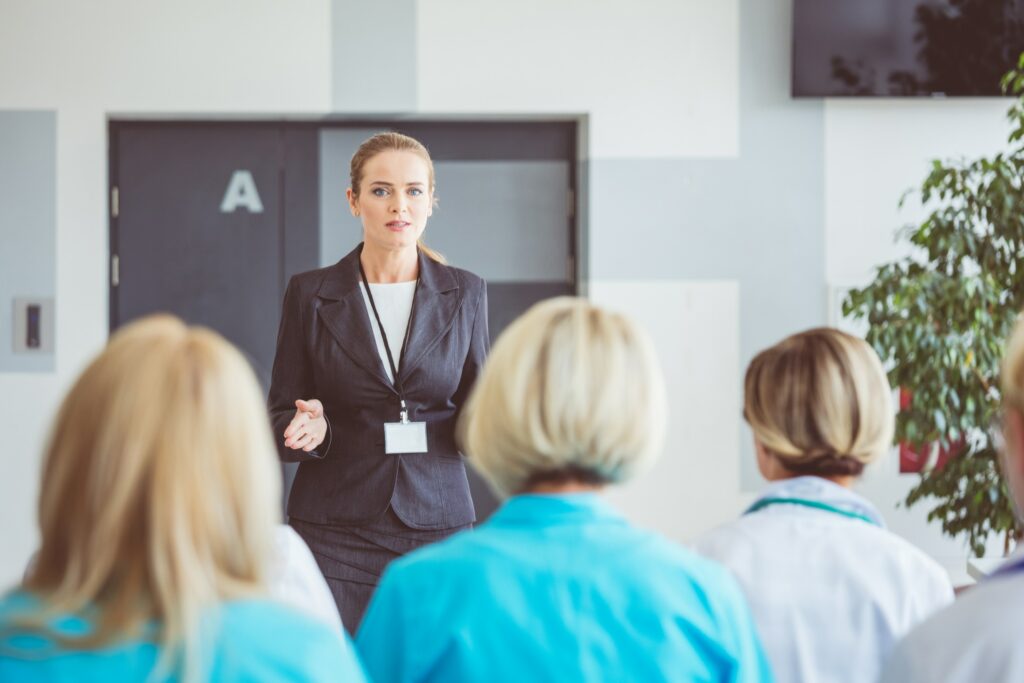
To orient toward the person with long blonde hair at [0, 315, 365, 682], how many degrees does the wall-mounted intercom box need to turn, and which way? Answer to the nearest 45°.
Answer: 0° — it already faces them

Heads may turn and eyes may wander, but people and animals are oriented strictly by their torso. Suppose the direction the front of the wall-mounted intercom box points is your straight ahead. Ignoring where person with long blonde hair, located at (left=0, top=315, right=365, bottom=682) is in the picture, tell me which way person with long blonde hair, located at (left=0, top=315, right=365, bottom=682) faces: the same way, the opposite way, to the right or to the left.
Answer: the opposite way

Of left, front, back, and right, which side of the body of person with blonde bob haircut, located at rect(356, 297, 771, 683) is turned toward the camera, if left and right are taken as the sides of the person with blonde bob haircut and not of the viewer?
back

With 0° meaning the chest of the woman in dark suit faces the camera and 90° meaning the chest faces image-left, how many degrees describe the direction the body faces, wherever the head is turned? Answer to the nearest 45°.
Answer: approximately 0°

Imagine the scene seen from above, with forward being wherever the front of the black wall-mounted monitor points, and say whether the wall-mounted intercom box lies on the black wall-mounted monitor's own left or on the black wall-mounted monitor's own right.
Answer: on the black wall-mounted monitor's own right

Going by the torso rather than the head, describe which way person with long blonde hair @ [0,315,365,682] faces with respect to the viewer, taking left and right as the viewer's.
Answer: facing away from the viewer

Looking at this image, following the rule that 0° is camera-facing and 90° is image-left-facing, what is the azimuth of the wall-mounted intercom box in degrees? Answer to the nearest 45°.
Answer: approximately 0°

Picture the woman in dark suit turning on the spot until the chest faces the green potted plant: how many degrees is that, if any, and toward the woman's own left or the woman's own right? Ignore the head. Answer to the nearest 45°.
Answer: approximately 135° to the woman's own left
